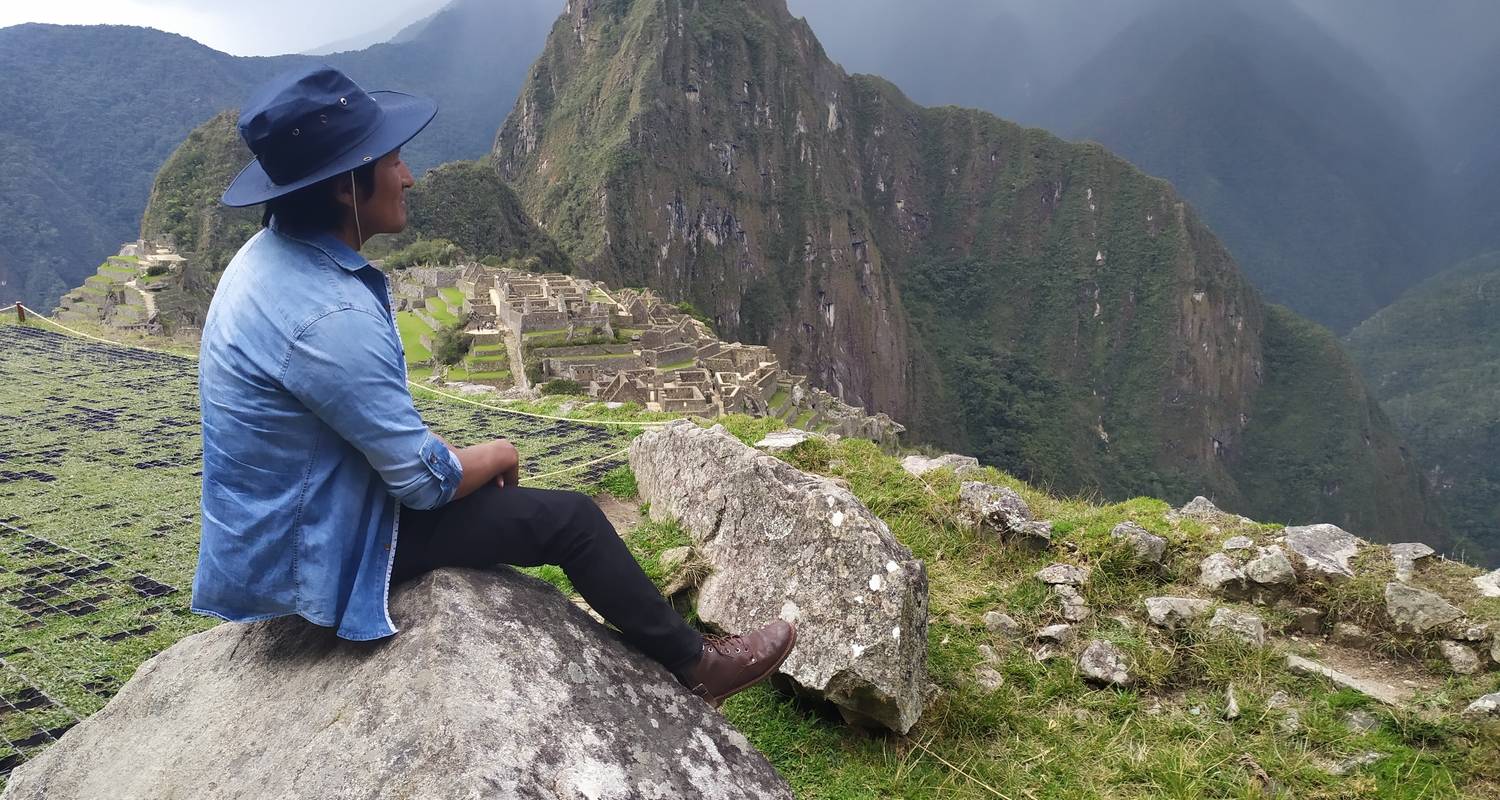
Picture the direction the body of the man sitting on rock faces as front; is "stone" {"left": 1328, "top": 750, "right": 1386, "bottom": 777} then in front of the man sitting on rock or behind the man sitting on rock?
in front

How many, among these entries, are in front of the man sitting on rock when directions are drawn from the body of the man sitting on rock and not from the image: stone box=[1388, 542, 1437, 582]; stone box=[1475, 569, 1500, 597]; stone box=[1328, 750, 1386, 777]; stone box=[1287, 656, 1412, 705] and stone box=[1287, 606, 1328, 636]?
5

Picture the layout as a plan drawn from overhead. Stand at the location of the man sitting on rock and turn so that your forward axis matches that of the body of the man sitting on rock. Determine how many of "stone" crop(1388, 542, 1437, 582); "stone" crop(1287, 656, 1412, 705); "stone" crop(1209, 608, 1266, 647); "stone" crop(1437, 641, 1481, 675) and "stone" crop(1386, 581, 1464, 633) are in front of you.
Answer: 5

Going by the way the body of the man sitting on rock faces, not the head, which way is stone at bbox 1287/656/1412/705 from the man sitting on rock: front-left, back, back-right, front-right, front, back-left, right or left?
front

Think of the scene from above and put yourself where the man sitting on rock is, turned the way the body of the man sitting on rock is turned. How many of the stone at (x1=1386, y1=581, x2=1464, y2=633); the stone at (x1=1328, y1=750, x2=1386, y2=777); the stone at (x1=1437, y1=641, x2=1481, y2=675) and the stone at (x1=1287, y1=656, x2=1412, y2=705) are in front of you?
4

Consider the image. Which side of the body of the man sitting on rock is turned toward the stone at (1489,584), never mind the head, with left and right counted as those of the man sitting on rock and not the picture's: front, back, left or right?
front

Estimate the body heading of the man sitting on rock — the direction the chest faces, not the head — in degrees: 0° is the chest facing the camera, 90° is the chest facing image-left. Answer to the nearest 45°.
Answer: approximately 270°

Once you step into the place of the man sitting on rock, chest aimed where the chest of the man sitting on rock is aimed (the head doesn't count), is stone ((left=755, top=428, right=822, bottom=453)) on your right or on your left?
on your left

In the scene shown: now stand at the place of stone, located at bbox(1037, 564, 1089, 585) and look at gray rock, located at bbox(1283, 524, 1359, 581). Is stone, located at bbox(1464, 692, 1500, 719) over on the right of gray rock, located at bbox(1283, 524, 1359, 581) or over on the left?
right

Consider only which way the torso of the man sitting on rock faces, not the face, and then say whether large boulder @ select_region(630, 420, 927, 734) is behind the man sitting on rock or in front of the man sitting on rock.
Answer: in front

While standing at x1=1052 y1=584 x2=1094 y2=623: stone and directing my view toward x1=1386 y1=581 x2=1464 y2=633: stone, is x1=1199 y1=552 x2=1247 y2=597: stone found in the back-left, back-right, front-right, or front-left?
front-left

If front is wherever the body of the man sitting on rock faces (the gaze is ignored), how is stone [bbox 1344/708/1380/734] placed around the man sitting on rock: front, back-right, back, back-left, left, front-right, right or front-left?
front

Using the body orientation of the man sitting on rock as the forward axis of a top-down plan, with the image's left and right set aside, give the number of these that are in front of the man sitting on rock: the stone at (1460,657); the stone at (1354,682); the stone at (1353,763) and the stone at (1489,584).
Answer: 4

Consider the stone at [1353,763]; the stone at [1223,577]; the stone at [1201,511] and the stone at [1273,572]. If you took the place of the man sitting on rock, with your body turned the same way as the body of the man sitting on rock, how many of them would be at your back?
0

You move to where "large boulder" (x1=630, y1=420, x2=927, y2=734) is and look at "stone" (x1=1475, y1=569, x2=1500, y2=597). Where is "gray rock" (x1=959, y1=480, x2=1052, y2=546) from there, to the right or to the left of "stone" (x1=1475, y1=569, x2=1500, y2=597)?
left

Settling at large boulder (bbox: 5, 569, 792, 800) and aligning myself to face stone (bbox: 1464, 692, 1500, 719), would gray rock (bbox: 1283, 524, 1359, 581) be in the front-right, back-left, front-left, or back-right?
front-left

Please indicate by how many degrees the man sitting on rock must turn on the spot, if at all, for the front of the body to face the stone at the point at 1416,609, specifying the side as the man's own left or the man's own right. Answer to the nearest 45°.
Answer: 0° — they already face it

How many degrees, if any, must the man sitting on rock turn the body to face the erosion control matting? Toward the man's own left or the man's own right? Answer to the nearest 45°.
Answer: approximately 135° to the man's own left

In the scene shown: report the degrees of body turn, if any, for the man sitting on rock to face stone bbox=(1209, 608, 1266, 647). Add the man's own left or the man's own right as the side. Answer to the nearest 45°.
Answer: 0° — they already face it
